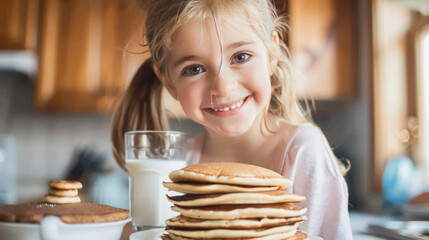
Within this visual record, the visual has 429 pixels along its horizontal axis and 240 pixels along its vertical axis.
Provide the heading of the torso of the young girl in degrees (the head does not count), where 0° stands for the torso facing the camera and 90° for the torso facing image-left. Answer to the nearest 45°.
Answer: approximately 0°

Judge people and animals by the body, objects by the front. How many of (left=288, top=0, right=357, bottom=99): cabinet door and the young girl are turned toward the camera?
2

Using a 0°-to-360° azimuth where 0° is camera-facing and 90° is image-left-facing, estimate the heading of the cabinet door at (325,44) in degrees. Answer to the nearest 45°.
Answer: approximately 0°

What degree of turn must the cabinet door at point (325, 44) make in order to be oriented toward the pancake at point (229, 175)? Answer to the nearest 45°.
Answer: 0° — it already faces it

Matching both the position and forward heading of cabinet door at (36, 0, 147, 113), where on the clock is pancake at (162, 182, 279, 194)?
The pancake is roughly at 12 o'clock from the cabinet door.

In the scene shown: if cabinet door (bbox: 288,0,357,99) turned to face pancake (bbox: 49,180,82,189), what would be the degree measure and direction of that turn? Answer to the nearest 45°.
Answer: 0° — it already faces it
